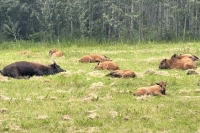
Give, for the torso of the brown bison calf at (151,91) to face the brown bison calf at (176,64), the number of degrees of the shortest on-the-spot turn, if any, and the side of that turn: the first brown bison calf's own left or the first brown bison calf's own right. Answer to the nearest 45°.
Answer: approximately 90° to the first brown bison calf's own left

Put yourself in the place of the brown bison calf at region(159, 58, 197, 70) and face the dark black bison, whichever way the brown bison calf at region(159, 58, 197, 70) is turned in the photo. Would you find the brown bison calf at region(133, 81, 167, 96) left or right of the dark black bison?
left

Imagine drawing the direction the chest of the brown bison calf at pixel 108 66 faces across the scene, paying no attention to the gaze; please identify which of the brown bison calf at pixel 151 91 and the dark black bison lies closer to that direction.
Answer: the dark black bison

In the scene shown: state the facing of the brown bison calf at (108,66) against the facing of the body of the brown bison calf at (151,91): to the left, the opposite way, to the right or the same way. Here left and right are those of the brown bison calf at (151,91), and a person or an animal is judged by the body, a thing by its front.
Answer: the opposite way

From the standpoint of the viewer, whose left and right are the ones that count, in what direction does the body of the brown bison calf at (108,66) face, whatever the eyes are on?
facing to the left of the viewer

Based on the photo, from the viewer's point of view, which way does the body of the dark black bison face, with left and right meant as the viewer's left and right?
facing to the right of the viewer

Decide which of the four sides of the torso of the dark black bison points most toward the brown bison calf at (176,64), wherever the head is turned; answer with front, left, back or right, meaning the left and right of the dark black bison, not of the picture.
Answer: front

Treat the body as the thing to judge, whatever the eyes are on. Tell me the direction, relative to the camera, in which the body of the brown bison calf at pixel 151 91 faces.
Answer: to the viewer's right

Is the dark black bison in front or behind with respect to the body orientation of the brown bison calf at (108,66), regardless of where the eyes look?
in front

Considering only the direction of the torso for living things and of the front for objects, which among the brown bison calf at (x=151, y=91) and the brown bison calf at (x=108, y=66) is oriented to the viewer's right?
the brown bison calf at (x=151, y=91)

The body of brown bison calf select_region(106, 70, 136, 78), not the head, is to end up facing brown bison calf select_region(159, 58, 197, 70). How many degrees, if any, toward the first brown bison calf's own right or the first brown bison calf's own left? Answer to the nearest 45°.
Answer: approximately 135° to the first brown bison calf's own right

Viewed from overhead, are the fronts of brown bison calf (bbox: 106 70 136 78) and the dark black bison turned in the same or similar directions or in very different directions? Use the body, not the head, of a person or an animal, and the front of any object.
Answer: very different directions
